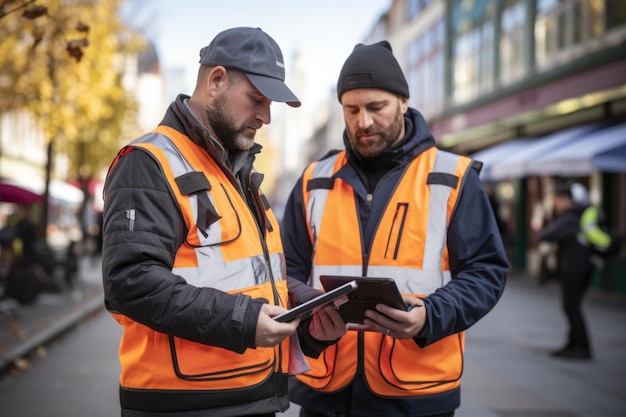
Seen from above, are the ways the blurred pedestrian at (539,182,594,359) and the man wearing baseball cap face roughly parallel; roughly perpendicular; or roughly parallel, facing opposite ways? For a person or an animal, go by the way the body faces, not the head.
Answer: roughly parallel, facing opposite ways

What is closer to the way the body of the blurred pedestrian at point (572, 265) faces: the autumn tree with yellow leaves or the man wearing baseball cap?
the autumn tree with yellow leaves

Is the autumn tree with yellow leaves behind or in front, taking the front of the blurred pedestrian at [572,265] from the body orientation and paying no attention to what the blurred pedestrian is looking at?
in front

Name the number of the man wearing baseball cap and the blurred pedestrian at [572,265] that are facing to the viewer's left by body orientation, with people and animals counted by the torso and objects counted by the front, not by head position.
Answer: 1

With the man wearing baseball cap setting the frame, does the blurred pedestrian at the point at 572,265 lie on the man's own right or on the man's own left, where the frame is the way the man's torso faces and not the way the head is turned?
on the man's own left

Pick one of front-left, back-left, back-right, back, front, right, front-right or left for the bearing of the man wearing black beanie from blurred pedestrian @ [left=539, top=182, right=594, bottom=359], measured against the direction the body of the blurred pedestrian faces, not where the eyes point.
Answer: left

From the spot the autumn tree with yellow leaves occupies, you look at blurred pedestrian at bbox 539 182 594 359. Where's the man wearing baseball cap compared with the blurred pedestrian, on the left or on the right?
right

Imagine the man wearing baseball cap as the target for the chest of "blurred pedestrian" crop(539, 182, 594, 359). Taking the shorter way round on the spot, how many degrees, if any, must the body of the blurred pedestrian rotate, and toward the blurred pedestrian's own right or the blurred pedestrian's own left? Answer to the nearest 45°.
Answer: approximately 90° to the blurred pedestrian's own left

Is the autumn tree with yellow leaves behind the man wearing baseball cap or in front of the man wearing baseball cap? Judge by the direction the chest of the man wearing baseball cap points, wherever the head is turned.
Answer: behind

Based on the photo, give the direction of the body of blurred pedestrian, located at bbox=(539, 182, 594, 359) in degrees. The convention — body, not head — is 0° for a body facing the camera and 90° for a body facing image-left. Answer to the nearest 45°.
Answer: approximately 90°
